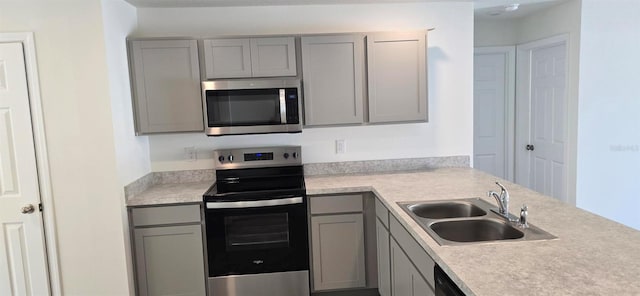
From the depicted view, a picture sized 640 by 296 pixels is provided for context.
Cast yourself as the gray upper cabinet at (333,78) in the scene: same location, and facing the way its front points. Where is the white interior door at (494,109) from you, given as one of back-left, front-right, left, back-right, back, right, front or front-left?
back-left

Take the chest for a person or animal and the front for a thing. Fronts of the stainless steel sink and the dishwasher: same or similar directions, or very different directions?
same or similar directions

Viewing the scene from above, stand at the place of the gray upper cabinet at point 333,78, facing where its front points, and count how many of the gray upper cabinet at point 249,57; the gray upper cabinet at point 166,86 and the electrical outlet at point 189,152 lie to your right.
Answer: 3

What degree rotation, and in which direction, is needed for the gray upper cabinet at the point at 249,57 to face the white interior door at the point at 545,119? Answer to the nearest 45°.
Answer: approximately 90° to its left

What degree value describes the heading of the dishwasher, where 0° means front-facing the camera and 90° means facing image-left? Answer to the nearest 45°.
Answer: approximately 90°

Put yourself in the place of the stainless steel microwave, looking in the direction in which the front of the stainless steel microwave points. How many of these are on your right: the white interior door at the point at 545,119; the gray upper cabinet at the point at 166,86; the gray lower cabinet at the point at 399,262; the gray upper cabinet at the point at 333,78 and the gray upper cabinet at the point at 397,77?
1

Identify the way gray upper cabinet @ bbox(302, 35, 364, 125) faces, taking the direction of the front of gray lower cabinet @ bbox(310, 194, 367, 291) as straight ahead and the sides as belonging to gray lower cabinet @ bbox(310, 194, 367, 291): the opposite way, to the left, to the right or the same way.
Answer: the same way

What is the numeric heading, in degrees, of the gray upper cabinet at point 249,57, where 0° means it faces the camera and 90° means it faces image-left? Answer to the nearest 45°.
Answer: approximately 0°

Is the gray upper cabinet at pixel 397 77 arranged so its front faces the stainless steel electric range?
no

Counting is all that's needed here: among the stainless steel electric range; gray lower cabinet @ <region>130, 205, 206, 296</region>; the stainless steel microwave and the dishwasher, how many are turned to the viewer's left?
1

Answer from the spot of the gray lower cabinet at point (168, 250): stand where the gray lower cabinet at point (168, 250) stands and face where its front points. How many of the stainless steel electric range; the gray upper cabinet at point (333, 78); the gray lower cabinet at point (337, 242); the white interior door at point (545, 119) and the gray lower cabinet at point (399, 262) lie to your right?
0

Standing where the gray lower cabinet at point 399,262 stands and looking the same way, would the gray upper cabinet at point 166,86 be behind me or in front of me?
in front

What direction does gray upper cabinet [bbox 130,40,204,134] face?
toward the camera

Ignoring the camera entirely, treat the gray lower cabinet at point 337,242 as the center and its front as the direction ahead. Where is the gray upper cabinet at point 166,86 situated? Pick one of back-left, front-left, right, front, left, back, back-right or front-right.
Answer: right

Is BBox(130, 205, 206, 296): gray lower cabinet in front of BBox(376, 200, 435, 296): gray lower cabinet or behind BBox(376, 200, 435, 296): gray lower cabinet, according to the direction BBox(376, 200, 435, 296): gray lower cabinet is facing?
in front

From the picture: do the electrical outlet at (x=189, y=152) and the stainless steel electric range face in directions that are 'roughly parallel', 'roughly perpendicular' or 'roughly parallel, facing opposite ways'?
roughly parallel

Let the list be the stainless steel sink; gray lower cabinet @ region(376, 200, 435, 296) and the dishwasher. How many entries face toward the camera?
0

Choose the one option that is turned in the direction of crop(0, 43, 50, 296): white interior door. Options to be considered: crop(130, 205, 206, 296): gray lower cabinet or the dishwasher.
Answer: the dishwasher

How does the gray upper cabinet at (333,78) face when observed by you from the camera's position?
facing the viewer
